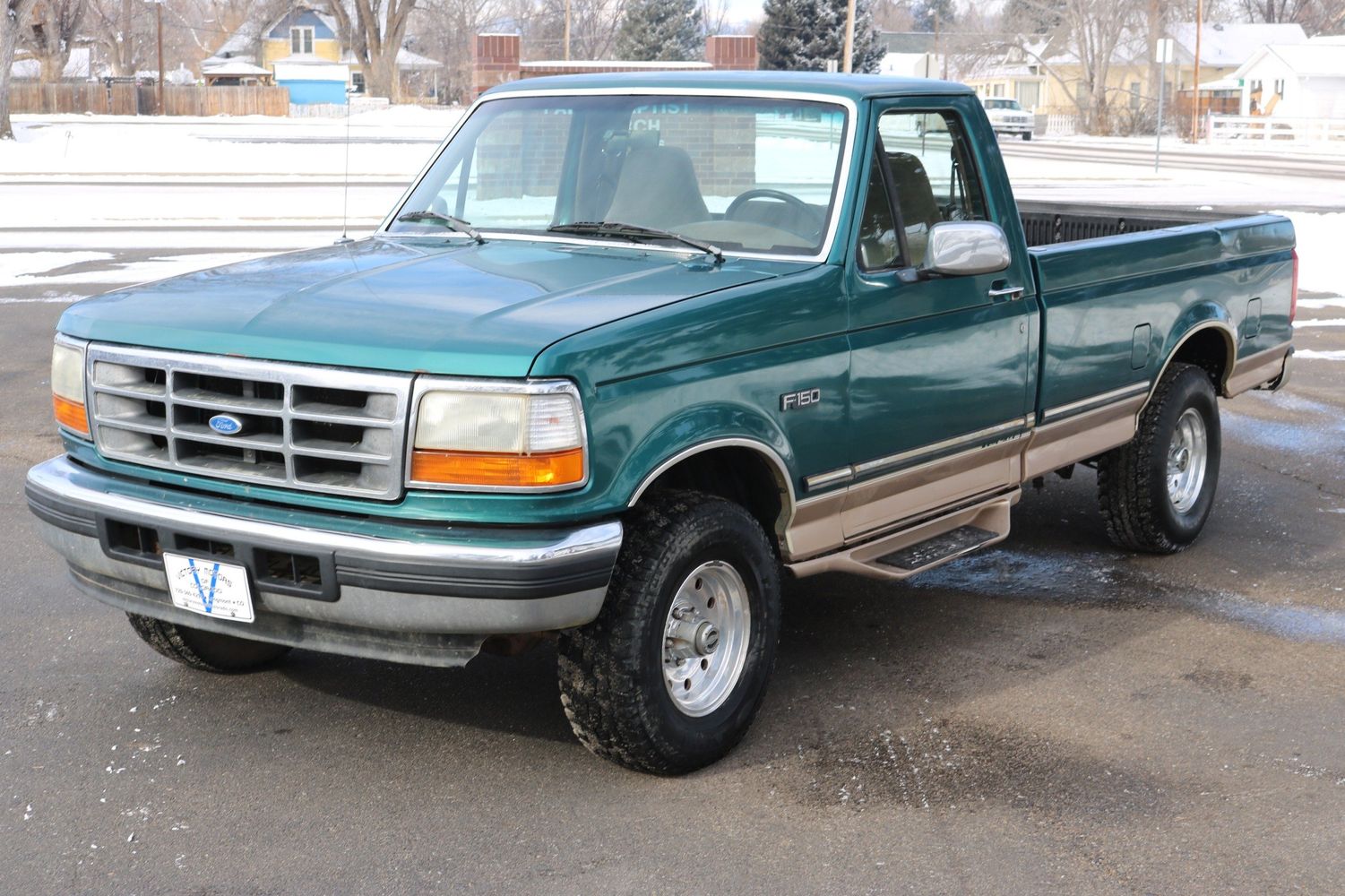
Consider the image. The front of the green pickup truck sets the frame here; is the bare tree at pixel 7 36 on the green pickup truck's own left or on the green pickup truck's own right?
on the green pickup truck's own right

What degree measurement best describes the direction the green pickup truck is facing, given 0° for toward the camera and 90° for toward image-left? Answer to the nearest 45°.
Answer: approximately 45°

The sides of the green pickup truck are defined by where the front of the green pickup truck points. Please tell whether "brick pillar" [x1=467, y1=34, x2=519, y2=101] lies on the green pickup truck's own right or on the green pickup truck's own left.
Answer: on the green pickup truck's own right

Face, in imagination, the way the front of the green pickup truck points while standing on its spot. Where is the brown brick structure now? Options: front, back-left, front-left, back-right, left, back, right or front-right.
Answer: back-right
